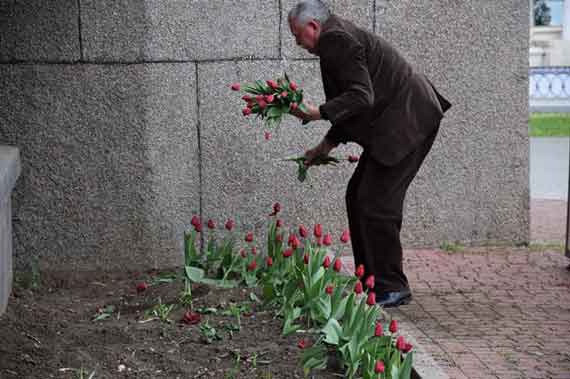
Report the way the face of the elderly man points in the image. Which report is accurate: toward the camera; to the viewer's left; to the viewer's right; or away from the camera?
to the viewer's left

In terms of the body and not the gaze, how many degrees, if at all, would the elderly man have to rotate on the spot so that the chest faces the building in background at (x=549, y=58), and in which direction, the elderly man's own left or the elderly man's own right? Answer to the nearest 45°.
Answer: approximately 90° to the elderly man's own right

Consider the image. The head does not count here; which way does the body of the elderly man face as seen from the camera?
to the viewer's left

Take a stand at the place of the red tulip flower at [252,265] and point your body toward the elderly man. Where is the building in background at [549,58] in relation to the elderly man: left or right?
left

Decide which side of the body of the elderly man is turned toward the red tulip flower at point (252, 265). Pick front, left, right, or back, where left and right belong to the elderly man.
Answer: front

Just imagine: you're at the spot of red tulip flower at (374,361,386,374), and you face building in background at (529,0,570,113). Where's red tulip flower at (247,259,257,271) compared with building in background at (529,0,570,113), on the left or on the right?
left

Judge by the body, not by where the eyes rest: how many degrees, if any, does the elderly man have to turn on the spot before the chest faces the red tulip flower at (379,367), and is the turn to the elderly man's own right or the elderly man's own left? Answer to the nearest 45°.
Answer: approximately 90° to the elderly man's own left
